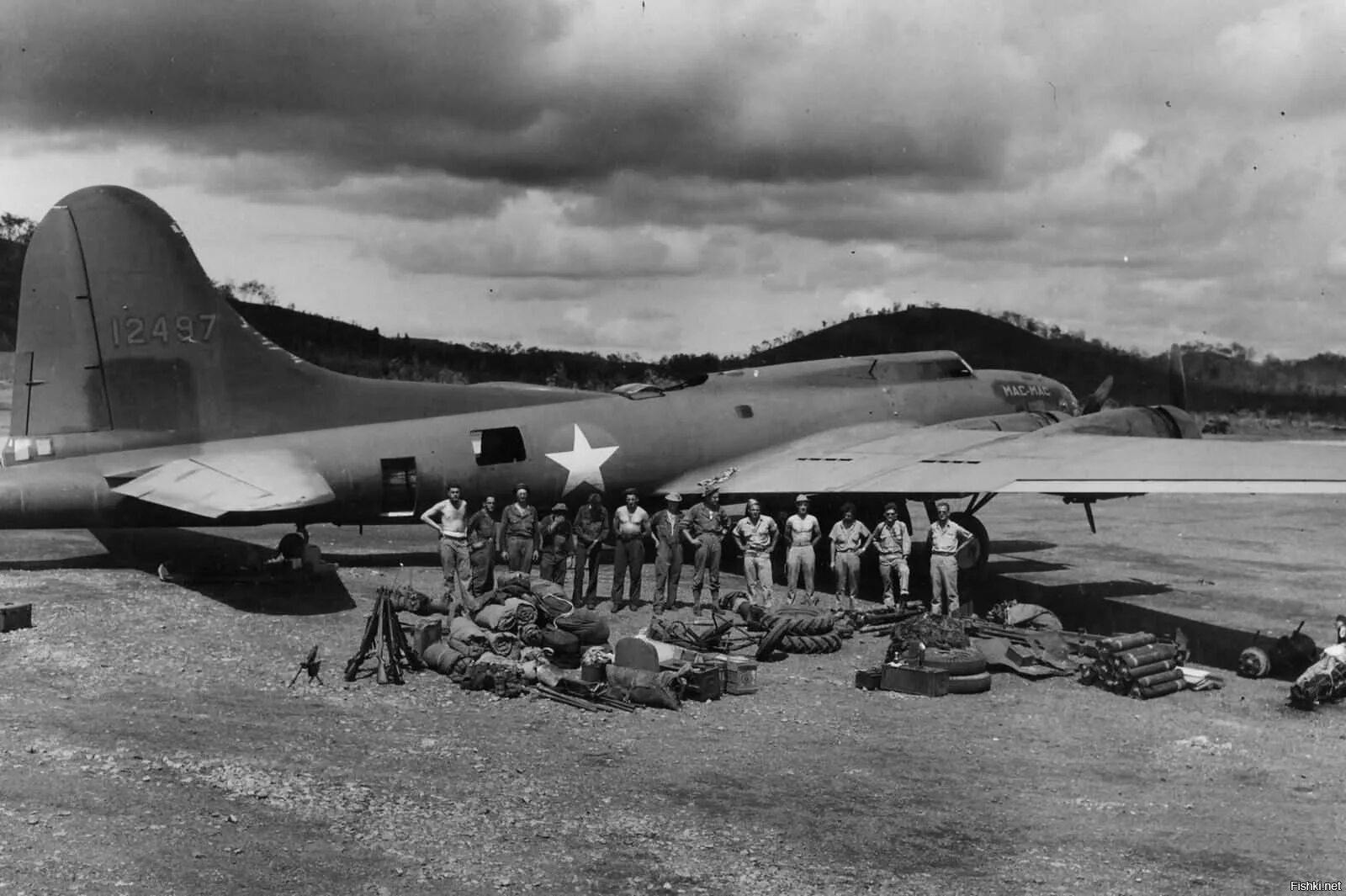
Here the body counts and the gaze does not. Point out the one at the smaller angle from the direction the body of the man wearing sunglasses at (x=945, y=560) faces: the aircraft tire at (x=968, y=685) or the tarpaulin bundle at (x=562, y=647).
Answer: the aircraft tire

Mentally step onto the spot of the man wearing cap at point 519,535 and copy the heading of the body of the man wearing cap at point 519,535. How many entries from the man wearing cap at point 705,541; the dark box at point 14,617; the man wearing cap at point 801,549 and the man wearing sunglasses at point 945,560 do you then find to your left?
3

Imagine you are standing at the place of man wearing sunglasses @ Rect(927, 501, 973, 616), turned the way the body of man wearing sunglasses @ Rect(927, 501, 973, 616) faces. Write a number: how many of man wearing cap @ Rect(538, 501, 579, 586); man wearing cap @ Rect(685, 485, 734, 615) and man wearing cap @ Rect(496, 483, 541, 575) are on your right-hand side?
3

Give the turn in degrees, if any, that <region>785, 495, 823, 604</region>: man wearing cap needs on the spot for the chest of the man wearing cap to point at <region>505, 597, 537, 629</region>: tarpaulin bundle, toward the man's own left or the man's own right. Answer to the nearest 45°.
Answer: approximately 45° to the man's own right

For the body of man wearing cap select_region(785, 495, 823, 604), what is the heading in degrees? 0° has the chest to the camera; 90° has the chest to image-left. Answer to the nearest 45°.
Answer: approximately 0°

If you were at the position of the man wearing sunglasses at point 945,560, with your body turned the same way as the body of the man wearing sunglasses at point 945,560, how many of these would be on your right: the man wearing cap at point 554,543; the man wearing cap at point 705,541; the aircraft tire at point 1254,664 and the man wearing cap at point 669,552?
3

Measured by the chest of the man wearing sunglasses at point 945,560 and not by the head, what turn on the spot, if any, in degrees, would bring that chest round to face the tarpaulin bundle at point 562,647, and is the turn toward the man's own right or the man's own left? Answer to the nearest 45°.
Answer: approximately 45° to the man's own right
